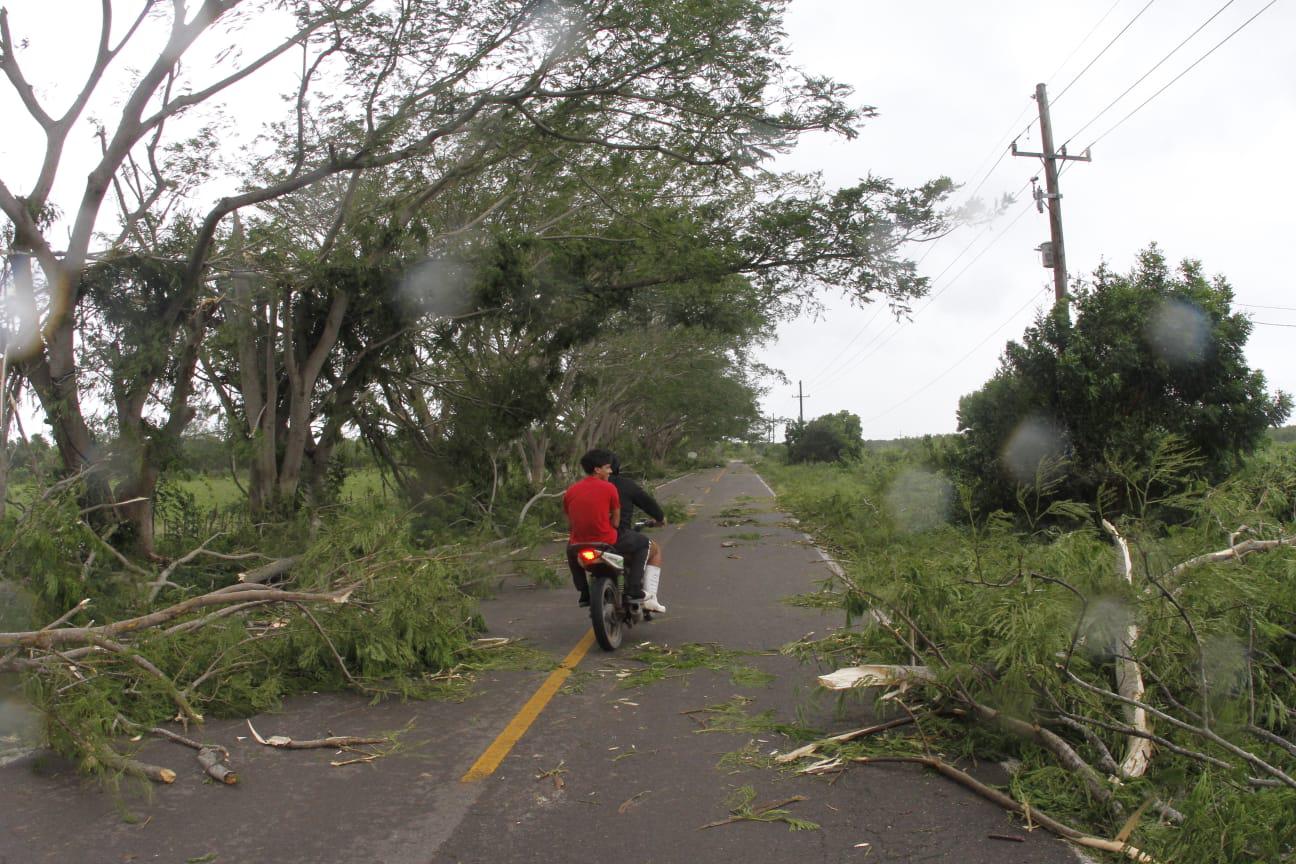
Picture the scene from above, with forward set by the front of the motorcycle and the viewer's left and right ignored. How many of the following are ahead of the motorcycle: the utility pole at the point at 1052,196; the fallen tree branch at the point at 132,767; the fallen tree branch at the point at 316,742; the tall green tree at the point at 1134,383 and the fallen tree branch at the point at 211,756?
2

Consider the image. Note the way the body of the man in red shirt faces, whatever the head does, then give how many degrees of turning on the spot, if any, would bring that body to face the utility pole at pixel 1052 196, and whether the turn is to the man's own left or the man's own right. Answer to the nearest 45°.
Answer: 0° — they already face it

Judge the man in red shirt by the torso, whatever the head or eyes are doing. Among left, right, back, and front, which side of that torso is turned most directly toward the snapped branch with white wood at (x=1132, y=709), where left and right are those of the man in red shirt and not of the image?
right

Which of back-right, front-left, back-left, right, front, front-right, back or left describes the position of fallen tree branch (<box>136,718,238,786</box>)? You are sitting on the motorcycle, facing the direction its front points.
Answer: back

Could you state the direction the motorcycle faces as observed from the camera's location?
facing away from the viewer and to the right of the viewer

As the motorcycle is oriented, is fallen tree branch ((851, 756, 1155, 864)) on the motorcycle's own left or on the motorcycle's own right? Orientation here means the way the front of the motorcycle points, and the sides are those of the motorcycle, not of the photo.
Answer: on the motorcycle's own right

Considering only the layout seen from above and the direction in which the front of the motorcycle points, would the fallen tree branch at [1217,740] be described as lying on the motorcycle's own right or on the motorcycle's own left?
on the motorcycle's own right

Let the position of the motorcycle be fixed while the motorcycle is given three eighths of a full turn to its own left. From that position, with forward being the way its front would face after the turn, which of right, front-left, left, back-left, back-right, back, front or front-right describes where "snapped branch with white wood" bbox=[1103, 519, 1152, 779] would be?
back-left

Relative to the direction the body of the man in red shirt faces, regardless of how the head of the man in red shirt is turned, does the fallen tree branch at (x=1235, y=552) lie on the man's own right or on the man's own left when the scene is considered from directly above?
on the man's own right

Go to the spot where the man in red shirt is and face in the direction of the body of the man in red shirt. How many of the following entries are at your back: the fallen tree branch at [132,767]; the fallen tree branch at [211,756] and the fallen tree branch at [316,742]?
3

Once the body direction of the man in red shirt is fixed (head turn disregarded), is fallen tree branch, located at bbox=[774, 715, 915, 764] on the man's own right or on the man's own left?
on the man's own right

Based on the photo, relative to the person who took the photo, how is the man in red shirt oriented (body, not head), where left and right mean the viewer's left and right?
facing away from the viewer and to the right of the viewer

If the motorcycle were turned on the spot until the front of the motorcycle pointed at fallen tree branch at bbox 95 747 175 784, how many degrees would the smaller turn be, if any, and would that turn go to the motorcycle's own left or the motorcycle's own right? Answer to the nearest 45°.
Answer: approximately 180°
